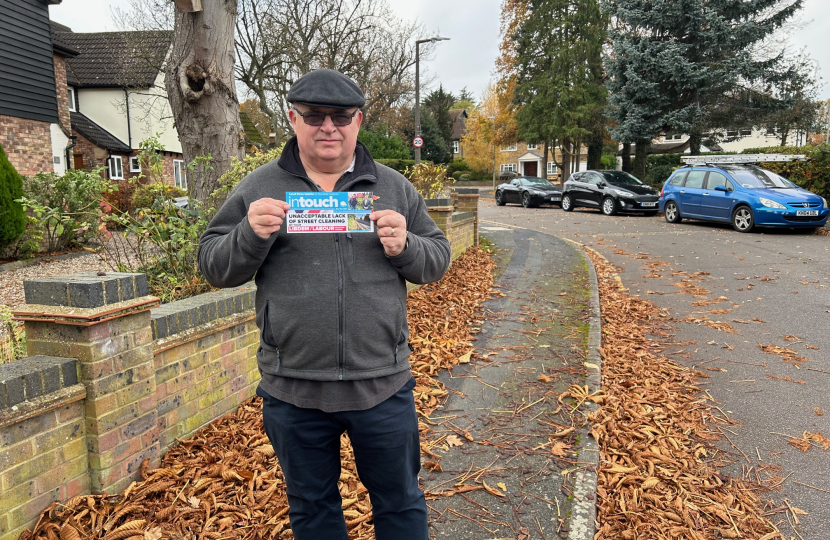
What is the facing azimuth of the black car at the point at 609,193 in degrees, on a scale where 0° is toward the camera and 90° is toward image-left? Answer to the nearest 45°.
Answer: approximately 315°

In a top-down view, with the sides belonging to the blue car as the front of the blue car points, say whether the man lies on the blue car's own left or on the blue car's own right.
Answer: on the blue car's own right

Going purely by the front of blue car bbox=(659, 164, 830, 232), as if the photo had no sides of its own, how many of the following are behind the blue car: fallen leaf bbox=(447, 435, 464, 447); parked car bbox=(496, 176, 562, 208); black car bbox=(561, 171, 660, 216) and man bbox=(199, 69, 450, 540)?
2

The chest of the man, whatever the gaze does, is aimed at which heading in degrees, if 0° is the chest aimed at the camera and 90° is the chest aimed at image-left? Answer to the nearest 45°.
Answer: approximately 0°

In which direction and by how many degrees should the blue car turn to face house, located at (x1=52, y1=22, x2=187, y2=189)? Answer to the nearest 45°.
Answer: approximately 135° to its right

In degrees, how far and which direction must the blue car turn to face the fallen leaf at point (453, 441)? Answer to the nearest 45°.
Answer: approximately 45° to its right
